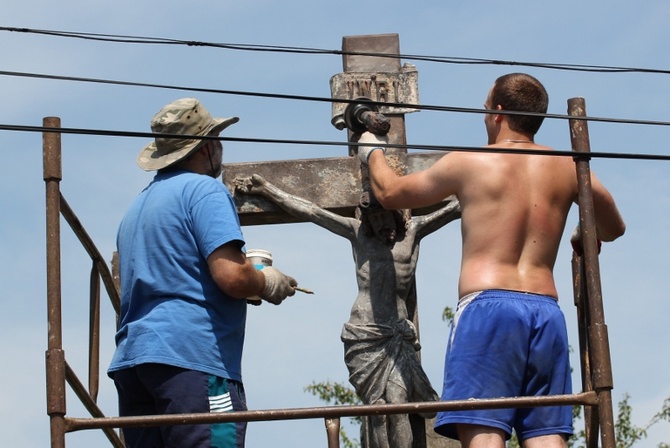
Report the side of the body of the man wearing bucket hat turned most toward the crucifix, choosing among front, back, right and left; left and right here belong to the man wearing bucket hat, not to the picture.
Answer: front

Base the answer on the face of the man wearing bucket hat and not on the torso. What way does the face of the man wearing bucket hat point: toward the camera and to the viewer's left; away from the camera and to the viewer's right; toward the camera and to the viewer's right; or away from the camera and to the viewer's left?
away from the camera and to the viewer's right

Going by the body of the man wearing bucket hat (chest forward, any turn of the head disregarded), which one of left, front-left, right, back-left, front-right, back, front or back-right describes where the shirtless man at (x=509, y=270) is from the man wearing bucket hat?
front-right

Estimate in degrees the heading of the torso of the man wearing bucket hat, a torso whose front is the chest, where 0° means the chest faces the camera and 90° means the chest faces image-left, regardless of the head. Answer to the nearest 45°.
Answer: approximately 225°
